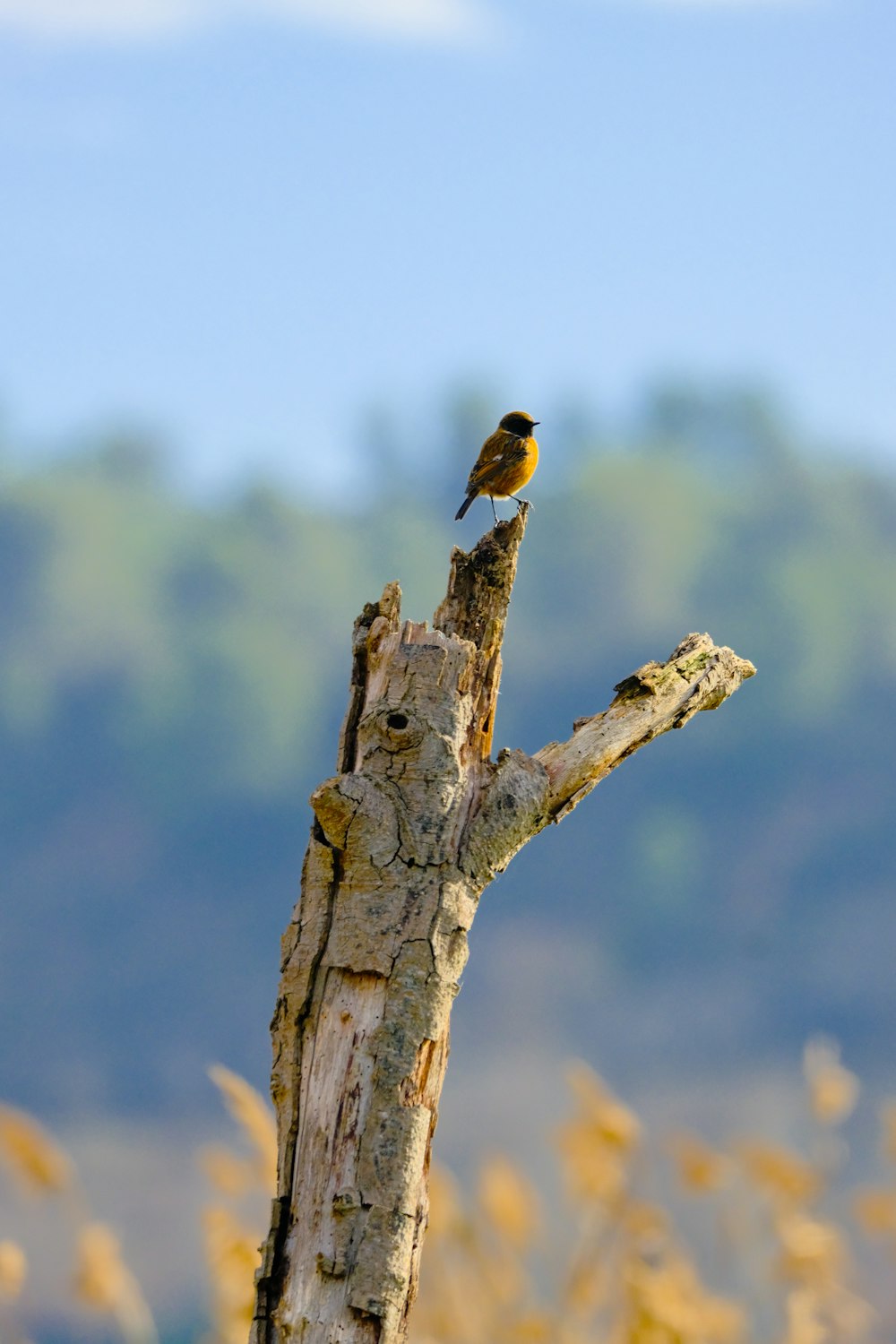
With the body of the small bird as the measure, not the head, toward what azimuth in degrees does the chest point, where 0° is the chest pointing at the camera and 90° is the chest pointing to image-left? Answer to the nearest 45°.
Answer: approximately 270°
